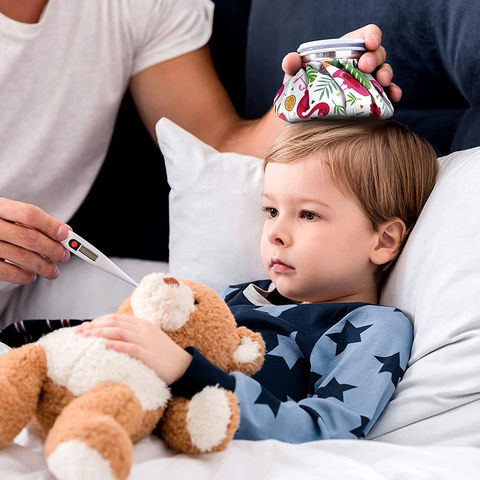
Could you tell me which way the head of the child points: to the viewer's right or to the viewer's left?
to the viewer's left

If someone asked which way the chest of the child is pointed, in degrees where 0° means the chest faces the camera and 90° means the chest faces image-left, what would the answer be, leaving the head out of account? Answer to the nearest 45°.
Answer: approximately 45°
